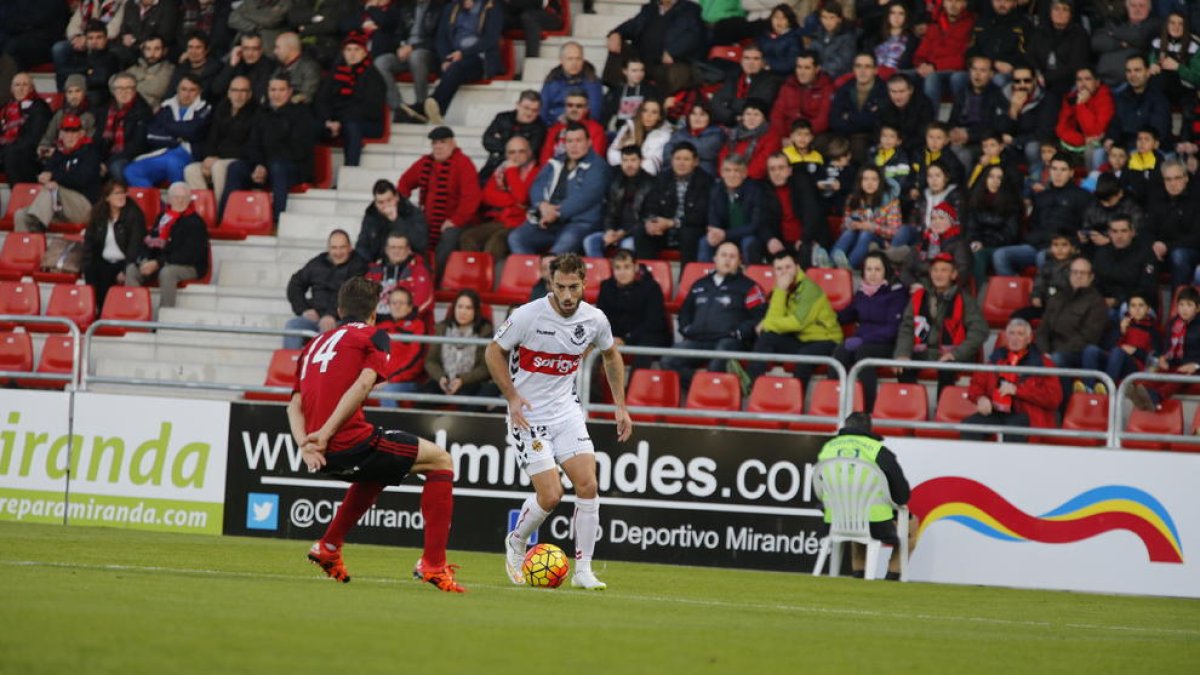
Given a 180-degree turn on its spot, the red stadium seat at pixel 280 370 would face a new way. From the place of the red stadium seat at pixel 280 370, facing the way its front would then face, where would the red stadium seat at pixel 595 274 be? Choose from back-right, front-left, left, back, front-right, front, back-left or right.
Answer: front-right

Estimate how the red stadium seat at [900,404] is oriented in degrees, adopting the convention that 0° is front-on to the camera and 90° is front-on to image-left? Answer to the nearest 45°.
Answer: approximately 0°

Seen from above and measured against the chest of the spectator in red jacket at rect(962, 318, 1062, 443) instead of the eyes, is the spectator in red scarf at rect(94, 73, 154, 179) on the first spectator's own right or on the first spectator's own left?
on the first spectator's own right

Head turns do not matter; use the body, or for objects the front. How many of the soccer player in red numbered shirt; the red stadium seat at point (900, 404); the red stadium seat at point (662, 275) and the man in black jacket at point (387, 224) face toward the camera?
3

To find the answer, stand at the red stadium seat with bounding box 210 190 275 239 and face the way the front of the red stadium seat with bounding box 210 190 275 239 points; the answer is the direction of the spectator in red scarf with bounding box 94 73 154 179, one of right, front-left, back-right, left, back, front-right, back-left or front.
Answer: right

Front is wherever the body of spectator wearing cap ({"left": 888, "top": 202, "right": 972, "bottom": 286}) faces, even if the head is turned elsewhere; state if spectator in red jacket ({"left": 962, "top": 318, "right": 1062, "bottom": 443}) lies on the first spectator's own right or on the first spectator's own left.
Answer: on the first spectator's own left

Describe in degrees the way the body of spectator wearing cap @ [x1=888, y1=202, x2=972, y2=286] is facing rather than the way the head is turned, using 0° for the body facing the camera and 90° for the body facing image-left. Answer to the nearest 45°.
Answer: approximately 45°

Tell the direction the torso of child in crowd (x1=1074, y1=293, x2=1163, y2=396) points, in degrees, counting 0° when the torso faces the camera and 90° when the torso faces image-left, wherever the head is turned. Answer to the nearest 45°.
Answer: approximately 45°

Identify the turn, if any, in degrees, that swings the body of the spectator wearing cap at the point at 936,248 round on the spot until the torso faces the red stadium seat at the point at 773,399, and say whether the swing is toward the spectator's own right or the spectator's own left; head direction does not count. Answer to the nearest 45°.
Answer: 0° — they already face it

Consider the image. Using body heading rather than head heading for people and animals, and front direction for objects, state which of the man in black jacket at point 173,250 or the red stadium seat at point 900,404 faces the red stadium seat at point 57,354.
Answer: the man in black jacket
